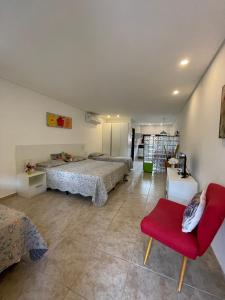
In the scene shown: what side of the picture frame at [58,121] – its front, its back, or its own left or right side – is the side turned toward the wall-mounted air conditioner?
left

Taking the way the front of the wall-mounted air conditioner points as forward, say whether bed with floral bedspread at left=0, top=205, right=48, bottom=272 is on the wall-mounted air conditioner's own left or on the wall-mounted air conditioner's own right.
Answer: on the wall-mounted air conditioner's own right

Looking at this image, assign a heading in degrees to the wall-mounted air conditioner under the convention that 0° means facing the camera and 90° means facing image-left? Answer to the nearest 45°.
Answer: approximately 315°

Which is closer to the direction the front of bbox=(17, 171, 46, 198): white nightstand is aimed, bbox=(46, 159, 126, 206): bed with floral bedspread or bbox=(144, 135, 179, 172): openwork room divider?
the bed with floral bedspread

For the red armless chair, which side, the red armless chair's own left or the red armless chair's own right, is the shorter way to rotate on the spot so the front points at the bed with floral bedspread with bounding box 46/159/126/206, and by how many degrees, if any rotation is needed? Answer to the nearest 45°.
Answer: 0° — it already faces it
